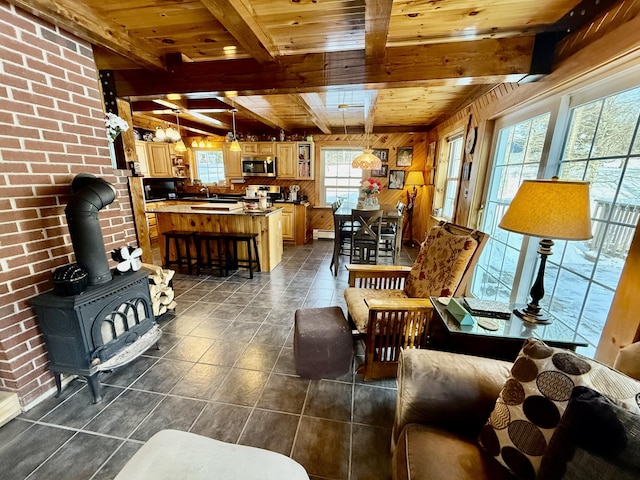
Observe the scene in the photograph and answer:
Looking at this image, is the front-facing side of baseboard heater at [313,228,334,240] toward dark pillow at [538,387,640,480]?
yes

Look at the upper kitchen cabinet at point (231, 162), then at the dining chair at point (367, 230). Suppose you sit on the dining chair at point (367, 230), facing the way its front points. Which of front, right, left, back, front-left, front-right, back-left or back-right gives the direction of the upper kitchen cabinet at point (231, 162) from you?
front-left

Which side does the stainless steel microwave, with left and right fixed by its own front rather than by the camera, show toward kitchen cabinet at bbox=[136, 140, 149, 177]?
right

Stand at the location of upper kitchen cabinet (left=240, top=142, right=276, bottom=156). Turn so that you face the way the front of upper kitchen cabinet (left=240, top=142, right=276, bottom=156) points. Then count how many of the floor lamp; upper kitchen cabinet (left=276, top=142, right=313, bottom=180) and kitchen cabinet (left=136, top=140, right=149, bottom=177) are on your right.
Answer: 1

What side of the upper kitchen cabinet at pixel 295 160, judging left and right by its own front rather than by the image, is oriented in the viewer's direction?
front

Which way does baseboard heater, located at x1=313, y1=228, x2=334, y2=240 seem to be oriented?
toward the camera

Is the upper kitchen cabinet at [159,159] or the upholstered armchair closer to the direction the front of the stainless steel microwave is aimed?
the upholstered armchair

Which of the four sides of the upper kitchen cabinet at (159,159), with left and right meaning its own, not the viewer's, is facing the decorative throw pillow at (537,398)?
front

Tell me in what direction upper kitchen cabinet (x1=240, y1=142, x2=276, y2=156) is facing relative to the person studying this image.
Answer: facing the viewer

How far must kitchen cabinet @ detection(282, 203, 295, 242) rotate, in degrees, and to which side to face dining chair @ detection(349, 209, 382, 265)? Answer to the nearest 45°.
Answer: approximately 45° to its left

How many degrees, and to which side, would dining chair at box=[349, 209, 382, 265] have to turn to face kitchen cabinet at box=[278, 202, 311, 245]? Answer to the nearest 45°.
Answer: approximately 45° to its left

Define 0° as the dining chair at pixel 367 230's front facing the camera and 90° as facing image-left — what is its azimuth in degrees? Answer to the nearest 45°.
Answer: approximately 180°
